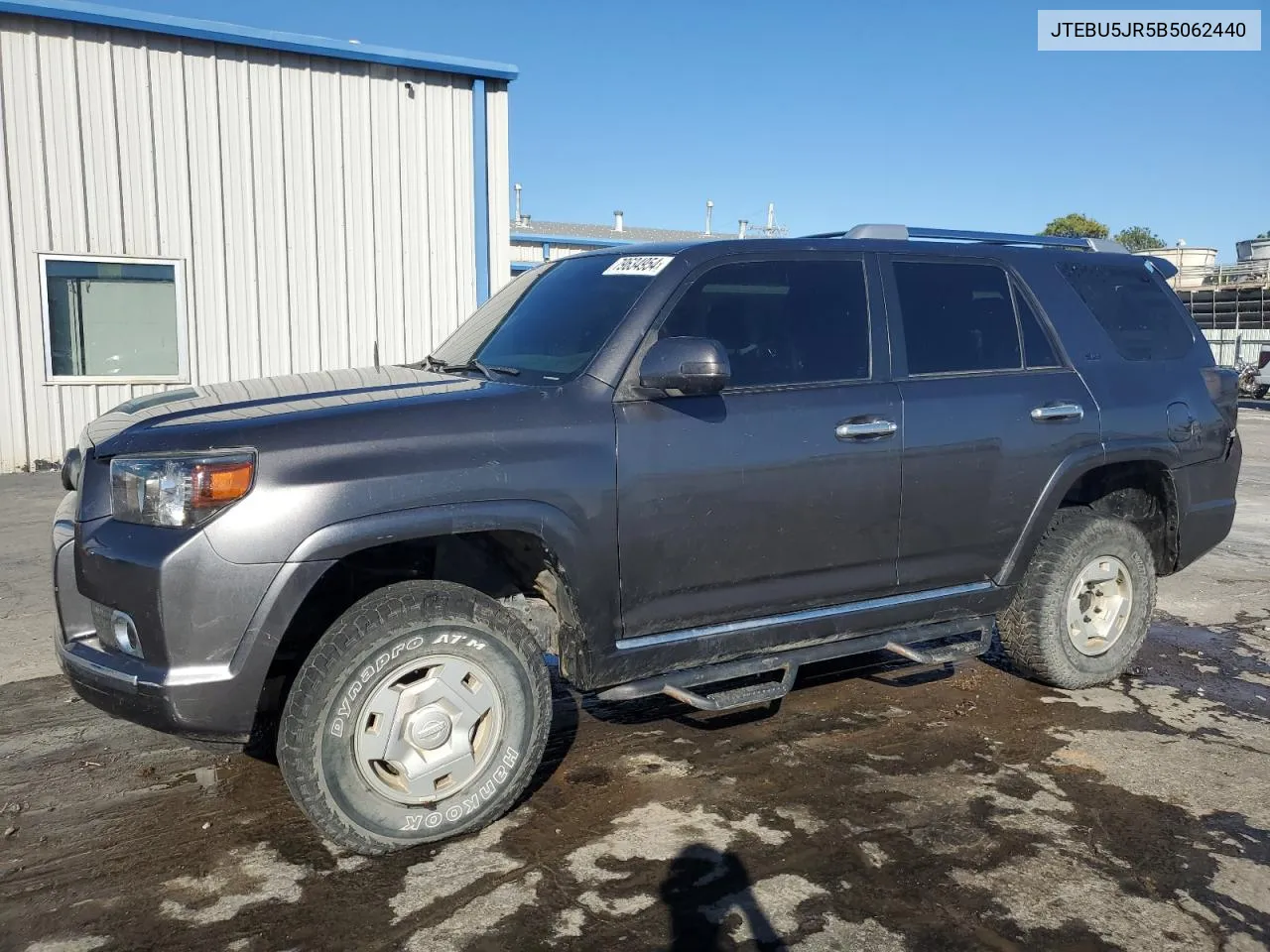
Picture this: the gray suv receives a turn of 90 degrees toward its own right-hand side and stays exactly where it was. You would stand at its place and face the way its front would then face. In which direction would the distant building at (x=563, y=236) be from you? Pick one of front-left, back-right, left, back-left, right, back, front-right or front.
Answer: front-right

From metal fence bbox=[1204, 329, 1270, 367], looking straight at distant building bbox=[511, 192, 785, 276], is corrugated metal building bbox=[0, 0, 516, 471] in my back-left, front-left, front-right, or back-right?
front-left

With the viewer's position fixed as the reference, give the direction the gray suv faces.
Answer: facing the viewer and to the left of the viewer

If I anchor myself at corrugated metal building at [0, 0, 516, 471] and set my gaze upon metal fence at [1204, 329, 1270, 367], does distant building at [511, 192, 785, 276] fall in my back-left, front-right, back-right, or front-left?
front-left

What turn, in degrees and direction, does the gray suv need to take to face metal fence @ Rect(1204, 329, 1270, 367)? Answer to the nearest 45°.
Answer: approximately 180°
